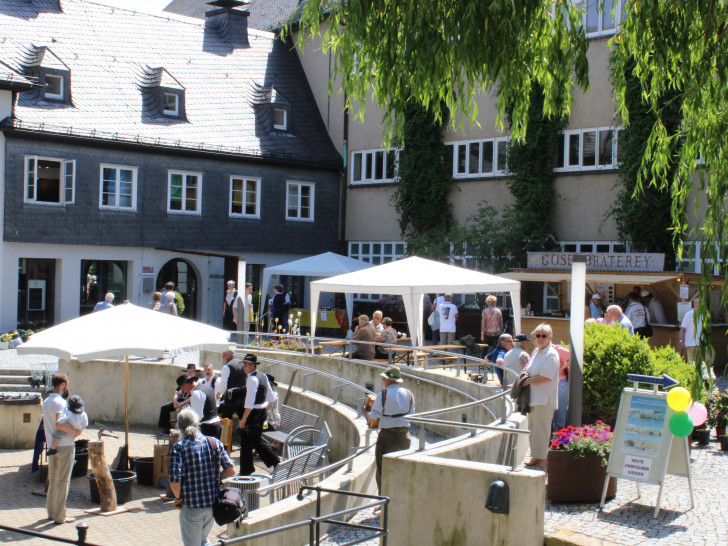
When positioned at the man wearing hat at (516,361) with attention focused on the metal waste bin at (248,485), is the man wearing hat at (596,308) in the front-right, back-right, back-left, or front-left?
back-right

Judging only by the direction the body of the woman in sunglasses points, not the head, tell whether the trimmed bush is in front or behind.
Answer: behind

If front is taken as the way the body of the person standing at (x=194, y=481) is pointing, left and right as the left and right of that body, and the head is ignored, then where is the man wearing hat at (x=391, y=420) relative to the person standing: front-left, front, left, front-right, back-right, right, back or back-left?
front-right

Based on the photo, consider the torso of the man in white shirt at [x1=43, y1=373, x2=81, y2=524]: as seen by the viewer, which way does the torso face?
to the viewer's right

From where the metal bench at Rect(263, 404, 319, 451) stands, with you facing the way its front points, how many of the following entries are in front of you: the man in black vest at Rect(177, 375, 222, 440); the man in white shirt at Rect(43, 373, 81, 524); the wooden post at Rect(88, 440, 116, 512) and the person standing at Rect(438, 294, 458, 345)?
3

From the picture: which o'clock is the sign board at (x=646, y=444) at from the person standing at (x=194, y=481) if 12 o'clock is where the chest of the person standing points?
The sign board is roughly at 3 o'clock from the person standing.

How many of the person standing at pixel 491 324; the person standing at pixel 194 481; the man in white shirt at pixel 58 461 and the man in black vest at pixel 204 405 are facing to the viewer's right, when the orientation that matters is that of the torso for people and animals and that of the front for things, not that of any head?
1
